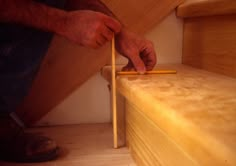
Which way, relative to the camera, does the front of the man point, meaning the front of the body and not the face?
to the viewer's right

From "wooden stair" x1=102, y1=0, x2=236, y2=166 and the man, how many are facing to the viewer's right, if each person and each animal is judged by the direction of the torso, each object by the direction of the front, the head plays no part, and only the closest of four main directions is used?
1

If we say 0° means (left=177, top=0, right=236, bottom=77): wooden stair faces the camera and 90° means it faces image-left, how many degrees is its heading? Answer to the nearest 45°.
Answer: approximately 45°
